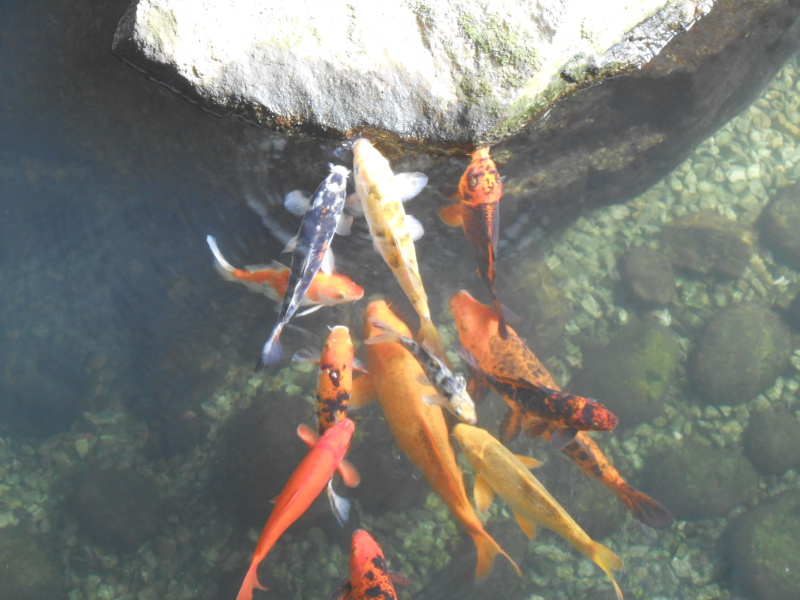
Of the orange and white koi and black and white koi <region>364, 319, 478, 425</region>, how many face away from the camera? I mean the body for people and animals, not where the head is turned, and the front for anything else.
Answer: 0

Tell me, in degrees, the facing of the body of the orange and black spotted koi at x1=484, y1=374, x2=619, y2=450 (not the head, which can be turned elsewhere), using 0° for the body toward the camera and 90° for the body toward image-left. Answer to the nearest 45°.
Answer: approximately 270°

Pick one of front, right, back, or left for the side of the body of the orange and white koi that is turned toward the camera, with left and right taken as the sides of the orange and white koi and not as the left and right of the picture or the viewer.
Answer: right

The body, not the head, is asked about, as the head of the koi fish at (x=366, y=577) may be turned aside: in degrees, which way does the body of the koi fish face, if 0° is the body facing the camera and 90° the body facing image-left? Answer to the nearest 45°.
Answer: approximately 180°

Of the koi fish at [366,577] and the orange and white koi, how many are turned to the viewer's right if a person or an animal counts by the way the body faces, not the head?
1

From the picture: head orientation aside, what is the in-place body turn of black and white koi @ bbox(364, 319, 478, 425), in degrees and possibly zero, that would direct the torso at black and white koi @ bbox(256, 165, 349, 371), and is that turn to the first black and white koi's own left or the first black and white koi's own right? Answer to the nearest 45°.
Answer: approximately 135° to the first black and white koi's own right

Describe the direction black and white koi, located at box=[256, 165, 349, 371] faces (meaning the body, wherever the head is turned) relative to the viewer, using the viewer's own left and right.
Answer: facing away from the viewer

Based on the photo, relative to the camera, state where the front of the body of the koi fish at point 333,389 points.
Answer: away from the camera
